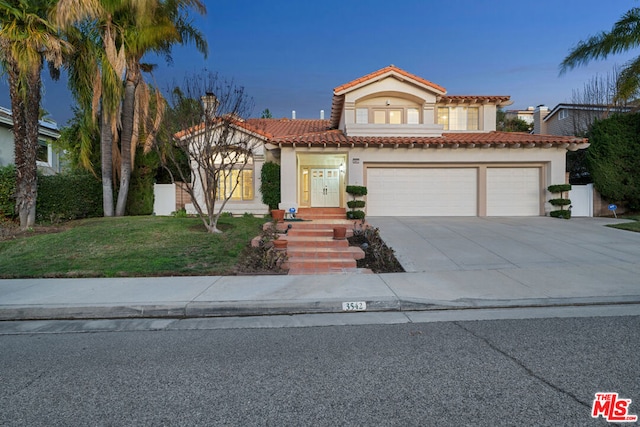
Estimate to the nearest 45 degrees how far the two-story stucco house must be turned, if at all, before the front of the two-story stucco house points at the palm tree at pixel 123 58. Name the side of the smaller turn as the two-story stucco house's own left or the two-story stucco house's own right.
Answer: approximately 90° to the two-story stucco house's own right

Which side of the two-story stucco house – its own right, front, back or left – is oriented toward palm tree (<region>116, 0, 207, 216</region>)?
right

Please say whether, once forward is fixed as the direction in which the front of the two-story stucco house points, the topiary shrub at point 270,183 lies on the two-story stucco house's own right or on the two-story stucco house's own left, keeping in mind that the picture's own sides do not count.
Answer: on the two-story stucco house's own right

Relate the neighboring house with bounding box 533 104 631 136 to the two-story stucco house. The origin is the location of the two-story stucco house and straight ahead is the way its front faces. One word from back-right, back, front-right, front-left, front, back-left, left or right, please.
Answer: back-left

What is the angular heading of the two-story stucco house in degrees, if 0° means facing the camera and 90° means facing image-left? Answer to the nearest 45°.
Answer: approximately 0°

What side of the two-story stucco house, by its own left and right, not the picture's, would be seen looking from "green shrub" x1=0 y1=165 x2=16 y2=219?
right

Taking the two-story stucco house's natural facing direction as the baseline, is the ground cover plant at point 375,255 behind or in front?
in front

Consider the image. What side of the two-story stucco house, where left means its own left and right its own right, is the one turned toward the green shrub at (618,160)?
left

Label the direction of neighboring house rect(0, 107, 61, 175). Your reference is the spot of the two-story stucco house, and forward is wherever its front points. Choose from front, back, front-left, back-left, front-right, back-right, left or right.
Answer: right

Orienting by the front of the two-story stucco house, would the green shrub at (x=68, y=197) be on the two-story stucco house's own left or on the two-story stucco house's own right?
on the two-story stucco house's own right

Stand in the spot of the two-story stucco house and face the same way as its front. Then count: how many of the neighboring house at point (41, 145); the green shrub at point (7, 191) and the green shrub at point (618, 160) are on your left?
1

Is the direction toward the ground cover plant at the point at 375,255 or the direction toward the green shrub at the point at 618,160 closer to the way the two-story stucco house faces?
the ground cover plant
